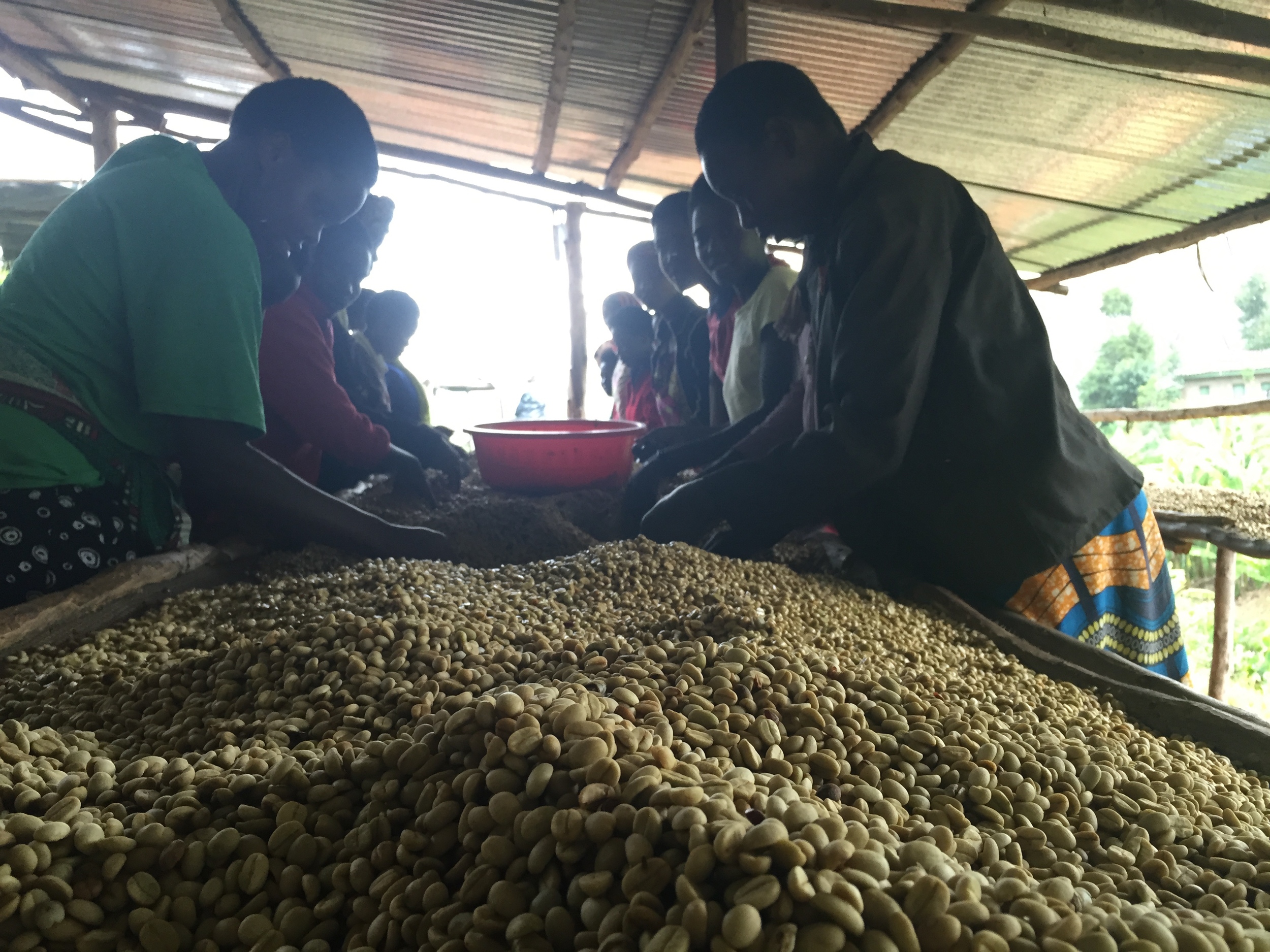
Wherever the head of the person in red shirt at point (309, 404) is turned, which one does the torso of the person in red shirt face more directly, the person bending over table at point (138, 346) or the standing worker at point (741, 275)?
the standing worker

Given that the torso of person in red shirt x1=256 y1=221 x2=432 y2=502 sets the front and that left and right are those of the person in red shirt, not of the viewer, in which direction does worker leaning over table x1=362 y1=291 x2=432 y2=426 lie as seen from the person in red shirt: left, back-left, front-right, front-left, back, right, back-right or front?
left

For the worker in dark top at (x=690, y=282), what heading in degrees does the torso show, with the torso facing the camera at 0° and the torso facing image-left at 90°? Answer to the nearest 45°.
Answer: approximately 90°

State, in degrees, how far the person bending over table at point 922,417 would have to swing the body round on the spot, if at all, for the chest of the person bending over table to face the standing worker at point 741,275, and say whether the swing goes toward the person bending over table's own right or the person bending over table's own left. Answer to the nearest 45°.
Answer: approximately 45° to the person bending over table's own right

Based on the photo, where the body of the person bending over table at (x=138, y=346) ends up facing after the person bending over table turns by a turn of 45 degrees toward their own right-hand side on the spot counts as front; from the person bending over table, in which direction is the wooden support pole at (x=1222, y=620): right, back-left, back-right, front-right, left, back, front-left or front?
front-left

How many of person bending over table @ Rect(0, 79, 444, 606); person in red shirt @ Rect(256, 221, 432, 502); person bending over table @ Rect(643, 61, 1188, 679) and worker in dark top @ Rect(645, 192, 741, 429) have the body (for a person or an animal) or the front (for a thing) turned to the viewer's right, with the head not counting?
2

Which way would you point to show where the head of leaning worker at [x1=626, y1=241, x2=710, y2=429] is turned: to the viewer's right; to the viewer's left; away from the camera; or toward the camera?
to the viewer's left

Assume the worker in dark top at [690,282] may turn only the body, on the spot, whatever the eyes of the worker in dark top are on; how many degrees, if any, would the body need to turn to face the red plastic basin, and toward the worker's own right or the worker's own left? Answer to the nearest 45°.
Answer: approximately 45° to the worker's own left

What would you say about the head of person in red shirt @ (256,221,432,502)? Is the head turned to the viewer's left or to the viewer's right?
to the viewer's right

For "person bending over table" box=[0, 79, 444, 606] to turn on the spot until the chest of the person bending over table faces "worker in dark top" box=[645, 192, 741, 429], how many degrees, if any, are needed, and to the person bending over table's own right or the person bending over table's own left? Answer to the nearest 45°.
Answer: approximately 45° to the person bending over table's own left

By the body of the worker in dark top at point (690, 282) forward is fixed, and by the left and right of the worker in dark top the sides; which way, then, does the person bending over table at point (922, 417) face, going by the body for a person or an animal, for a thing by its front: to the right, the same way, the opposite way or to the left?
the same way

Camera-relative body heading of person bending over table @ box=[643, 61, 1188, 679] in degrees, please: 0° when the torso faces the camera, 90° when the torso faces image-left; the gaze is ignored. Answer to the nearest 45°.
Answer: approximately 90°

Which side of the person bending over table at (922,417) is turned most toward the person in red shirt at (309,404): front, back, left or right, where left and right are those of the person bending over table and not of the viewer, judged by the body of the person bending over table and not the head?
front

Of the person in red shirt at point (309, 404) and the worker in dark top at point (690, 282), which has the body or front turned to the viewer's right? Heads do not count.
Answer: the person in red shirt

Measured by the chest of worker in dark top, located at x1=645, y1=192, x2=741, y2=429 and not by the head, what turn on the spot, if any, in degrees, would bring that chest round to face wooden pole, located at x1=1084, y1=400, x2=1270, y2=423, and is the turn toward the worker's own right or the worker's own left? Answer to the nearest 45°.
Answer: approximately 135° to the worker's own right

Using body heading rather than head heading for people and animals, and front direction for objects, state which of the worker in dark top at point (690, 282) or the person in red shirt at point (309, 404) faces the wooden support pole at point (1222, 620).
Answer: the person in red shirt

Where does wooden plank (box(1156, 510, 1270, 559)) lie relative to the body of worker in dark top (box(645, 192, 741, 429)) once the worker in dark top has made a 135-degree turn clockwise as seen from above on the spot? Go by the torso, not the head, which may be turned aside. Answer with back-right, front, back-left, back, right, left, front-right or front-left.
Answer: front-right

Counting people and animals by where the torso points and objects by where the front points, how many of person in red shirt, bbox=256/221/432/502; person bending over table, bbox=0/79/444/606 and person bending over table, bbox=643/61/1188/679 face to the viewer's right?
2

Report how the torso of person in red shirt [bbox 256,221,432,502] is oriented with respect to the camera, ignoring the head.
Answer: to the viewer's right
